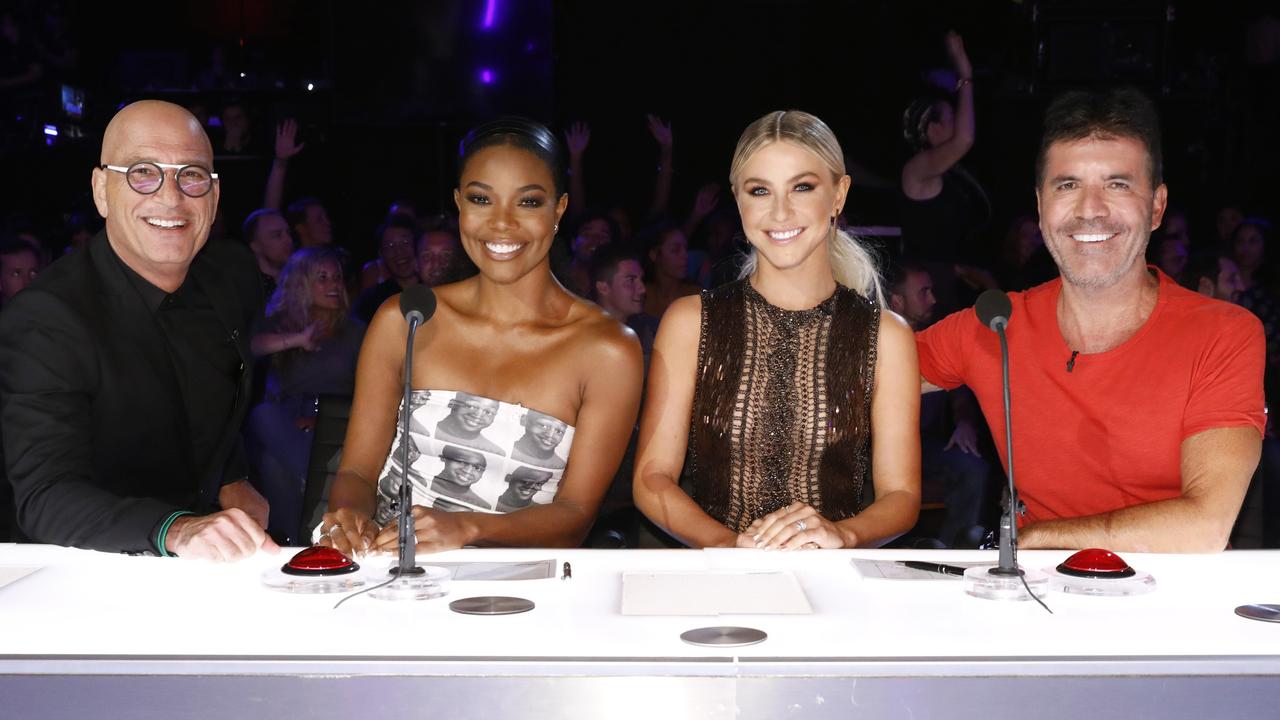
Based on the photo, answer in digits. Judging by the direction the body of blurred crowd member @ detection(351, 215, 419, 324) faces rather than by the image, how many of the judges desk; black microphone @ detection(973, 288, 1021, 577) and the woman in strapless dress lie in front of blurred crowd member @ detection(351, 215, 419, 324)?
3

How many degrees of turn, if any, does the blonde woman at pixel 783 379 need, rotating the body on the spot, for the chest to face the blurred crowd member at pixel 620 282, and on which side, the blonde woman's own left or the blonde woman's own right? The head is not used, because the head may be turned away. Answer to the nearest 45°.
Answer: approximately 180°

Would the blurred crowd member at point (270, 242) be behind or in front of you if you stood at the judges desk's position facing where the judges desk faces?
behind

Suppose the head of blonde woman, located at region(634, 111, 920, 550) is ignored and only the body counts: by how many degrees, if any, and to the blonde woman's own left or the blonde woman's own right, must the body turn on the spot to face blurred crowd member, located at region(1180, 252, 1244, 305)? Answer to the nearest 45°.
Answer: approximately 135° to the blonde woman's own left

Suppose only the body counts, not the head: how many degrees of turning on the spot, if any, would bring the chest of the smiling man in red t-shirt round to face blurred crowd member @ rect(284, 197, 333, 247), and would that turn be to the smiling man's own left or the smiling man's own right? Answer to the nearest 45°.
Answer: approximately 135° to the smiling man's own right

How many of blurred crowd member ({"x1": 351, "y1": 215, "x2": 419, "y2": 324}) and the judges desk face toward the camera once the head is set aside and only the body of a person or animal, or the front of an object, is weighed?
2

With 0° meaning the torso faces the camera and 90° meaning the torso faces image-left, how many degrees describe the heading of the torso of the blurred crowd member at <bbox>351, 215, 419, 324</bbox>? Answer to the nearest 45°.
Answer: approximately 0°

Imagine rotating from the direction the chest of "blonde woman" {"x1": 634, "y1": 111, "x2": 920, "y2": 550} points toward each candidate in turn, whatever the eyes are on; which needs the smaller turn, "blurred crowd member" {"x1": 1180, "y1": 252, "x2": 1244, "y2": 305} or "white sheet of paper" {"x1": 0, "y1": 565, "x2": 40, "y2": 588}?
the white sheet of paper

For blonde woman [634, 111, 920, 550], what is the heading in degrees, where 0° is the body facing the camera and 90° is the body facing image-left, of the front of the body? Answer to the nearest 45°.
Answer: approximately 0°
